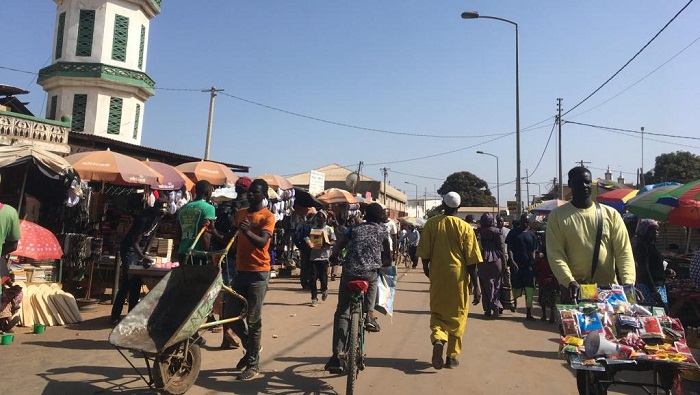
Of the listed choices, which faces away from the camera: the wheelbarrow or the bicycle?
the bicycle

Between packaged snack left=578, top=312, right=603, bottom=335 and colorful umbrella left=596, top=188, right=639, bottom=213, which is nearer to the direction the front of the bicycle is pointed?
the colorful umbrella

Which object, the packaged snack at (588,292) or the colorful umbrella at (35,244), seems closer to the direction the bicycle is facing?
the colorful umbrella

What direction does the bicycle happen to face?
away from the camera

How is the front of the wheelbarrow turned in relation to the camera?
facing the viewer and to the left of the viewer

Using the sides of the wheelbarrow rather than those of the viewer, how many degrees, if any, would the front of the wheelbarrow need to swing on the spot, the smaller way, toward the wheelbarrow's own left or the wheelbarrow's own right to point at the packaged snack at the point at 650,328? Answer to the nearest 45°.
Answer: approximately 90° to the wheelbarrow's own left

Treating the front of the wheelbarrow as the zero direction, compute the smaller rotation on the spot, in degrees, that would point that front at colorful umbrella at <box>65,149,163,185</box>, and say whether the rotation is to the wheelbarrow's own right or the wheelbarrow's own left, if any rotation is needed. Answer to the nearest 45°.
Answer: approximately 135° to the wheelbarrow's own right

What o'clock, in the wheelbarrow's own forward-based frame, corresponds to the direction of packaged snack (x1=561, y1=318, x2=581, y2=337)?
The packaged snack is roughly at 9 o'clock from the wheelbarrow.

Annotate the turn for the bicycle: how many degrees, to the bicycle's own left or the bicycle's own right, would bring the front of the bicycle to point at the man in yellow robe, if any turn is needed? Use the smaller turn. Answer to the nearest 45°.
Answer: approximately 45° to the bicycle's own right

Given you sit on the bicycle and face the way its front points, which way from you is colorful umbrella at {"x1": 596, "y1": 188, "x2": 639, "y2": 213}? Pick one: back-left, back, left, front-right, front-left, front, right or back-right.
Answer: front-right

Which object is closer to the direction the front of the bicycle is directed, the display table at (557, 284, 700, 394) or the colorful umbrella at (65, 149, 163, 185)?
the colorful umbrella
